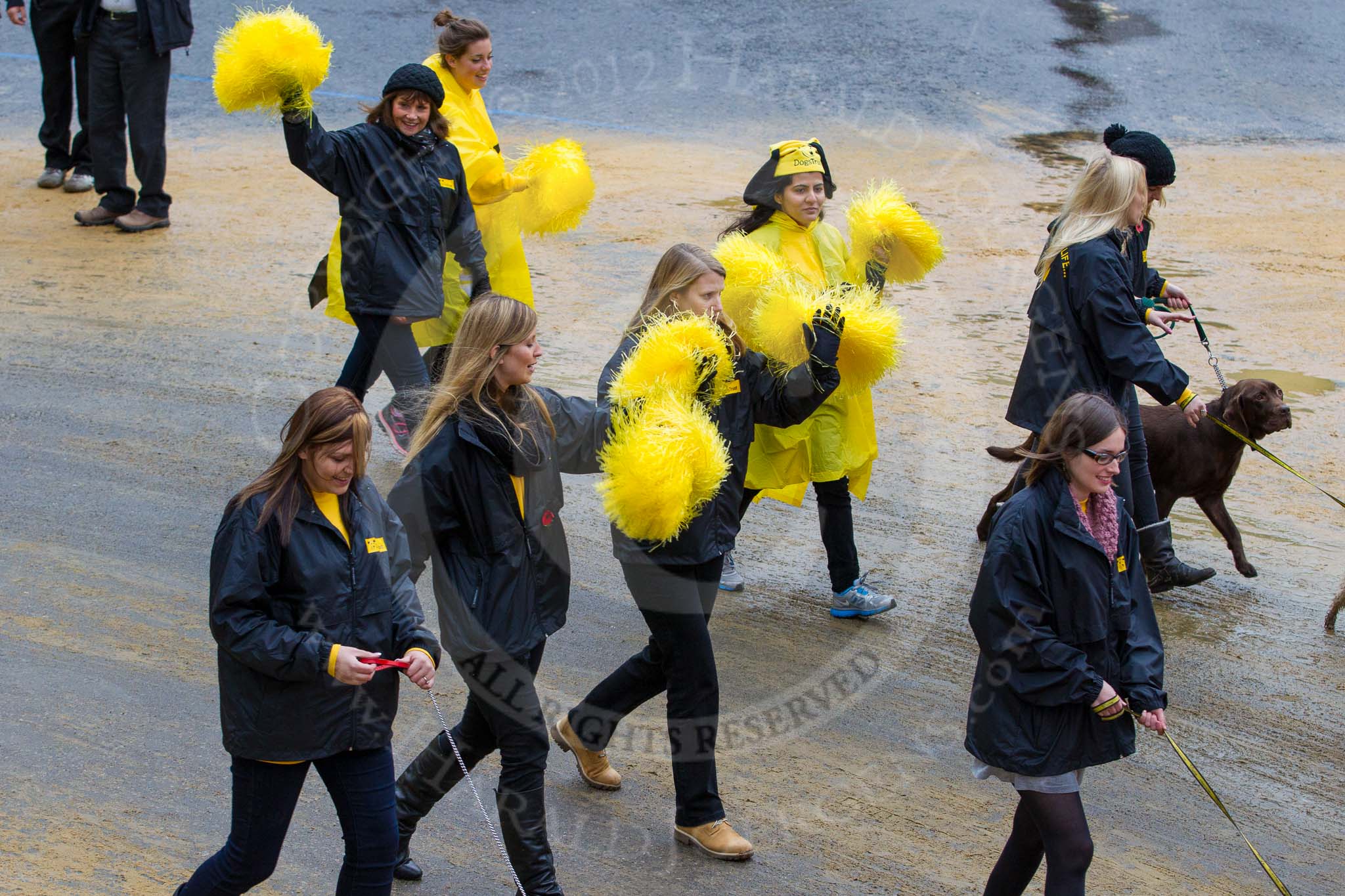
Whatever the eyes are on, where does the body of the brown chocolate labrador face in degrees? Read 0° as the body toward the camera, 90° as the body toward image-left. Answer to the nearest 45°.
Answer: approximately 270°

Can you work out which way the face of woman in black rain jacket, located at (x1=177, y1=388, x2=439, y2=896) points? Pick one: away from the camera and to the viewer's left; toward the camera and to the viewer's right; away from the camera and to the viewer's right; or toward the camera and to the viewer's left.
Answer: toward the camera and to the viewer's right

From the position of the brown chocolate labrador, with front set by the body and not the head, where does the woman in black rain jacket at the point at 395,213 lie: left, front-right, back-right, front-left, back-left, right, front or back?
back

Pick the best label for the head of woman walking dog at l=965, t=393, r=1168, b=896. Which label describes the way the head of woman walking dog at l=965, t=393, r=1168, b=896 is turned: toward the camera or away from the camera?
toward the camera

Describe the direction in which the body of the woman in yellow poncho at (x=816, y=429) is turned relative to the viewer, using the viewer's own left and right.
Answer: facing the viewer and to the right of the viewer

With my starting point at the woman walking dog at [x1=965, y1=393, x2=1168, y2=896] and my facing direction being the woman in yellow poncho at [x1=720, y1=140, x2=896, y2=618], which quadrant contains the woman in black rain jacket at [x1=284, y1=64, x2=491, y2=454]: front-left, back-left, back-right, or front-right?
front-left

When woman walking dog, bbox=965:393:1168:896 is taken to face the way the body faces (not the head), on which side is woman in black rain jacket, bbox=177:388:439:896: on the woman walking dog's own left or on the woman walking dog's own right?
on the woman walking dog's own right

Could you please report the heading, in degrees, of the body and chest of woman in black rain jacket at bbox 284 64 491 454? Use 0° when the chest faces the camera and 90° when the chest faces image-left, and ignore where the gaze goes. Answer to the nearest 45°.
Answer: approximately 315°

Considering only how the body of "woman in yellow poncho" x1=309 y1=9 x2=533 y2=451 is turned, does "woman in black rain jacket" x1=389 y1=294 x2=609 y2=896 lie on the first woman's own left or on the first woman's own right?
on the first woman's own right

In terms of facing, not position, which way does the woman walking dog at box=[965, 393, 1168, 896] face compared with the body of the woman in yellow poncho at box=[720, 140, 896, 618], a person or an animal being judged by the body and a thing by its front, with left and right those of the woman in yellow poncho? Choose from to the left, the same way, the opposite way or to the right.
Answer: the same way

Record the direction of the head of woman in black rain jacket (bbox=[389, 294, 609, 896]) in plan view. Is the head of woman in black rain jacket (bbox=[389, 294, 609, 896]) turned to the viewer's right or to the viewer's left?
to the viewer's right

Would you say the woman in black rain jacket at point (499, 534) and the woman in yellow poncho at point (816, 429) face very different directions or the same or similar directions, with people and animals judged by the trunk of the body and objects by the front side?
same or similar directions

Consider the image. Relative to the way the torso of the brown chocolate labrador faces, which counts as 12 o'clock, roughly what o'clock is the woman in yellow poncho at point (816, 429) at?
The woman in yellow poncho is roughly at 5 o'clock from the brown chocolate labrador.
